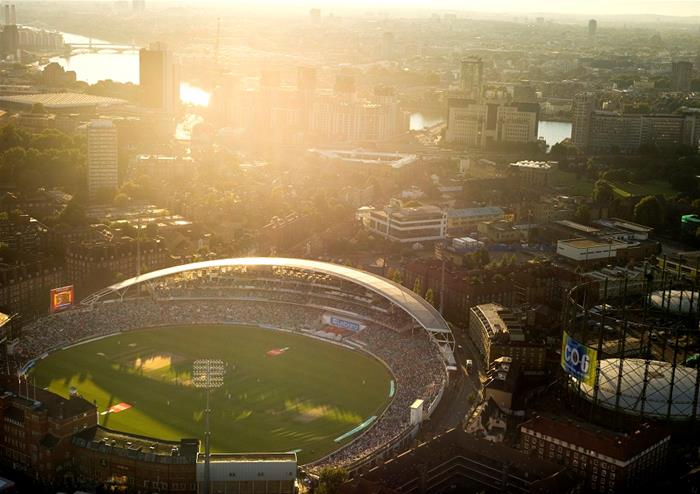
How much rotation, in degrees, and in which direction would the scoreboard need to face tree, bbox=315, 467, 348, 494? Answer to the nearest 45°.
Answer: approximately 45° to its right

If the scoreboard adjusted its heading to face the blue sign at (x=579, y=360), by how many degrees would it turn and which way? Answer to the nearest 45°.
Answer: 0° — it already faces it

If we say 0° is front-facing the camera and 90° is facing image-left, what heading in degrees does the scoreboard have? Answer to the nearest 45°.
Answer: approximately 315°

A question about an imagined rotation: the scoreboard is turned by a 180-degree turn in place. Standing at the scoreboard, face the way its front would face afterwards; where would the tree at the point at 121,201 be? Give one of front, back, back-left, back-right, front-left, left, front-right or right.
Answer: front-right

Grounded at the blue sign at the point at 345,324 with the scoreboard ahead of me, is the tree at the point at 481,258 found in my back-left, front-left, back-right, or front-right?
back-right

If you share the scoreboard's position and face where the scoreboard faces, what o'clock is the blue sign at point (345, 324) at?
The blue sign is roughly at 11 o'clock from the scoreboard.

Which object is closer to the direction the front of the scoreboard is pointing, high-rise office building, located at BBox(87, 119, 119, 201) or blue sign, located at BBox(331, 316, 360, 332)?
the blue sign

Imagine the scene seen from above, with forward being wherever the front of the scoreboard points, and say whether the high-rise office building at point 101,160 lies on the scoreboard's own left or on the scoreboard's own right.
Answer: on the scoreboard's own left

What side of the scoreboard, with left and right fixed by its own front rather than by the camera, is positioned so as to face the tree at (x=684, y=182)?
left

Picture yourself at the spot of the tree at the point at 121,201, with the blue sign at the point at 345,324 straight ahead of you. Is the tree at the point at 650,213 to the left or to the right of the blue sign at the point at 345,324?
left

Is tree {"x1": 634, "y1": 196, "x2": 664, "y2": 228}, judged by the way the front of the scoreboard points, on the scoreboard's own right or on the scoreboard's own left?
on the scoreboard's own left

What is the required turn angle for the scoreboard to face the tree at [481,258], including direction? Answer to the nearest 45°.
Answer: approximately 45° to its left

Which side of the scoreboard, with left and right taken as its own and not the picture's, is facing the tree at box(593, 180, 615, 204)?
left

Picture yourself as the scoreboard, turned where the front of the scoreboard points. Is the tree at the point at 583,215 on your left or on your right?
on your left
